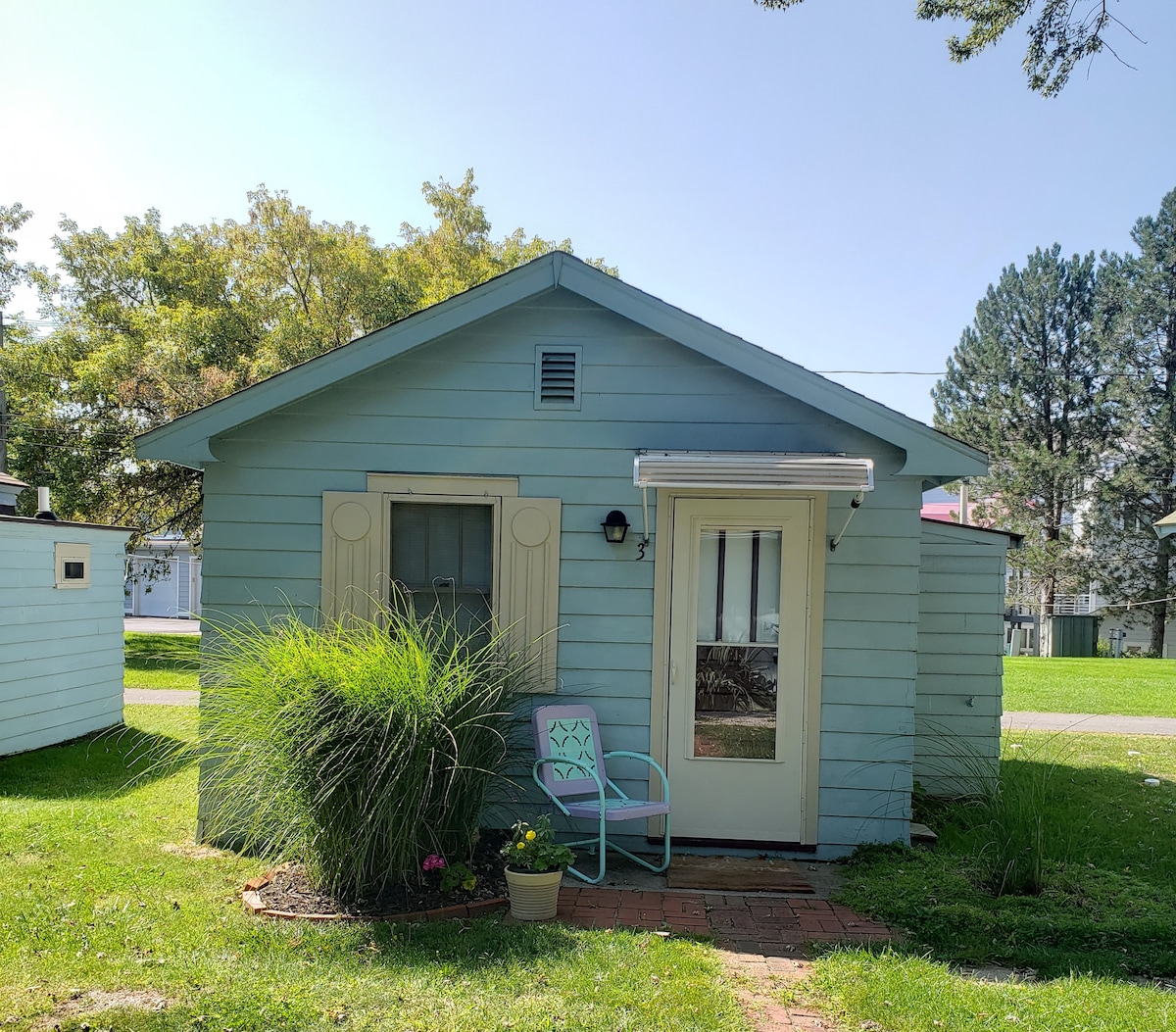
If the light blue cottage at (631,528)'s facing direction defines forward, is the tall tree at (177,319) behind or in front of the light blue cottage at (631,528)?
behind

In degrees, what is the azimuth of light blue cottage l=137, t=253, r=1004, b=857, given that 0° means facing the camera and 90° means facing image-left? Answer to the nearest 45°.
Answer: approximately 0°

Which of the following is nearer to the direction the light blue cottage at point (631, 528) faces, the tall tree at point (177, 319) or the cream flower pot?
the cream flower pot

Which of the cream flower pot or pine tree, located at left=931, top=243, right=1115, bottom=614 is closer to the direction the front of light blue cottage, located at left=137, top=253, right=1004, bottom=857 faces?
the cream flower pot

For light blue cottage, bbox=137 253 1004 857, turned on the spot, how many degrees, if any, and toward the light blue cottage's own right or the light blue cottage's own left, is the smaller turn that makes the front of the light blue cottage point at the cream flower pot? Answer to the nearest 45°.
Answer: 0° — it already faces it

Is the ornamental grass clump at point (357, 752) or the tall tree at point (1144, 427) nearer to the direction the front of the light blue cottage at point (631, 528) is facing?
the ornamental grass clump

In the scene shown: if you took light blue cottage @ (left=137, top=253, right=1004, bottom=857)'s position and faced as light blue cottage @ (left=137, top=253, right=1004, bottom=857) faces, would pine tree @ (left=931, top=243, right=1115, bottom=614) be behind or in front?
behind

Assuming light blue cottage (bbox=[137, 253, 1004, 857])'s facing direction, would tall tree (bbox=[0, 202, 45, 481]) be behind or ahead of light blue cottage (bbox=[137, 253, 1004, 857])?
behind
